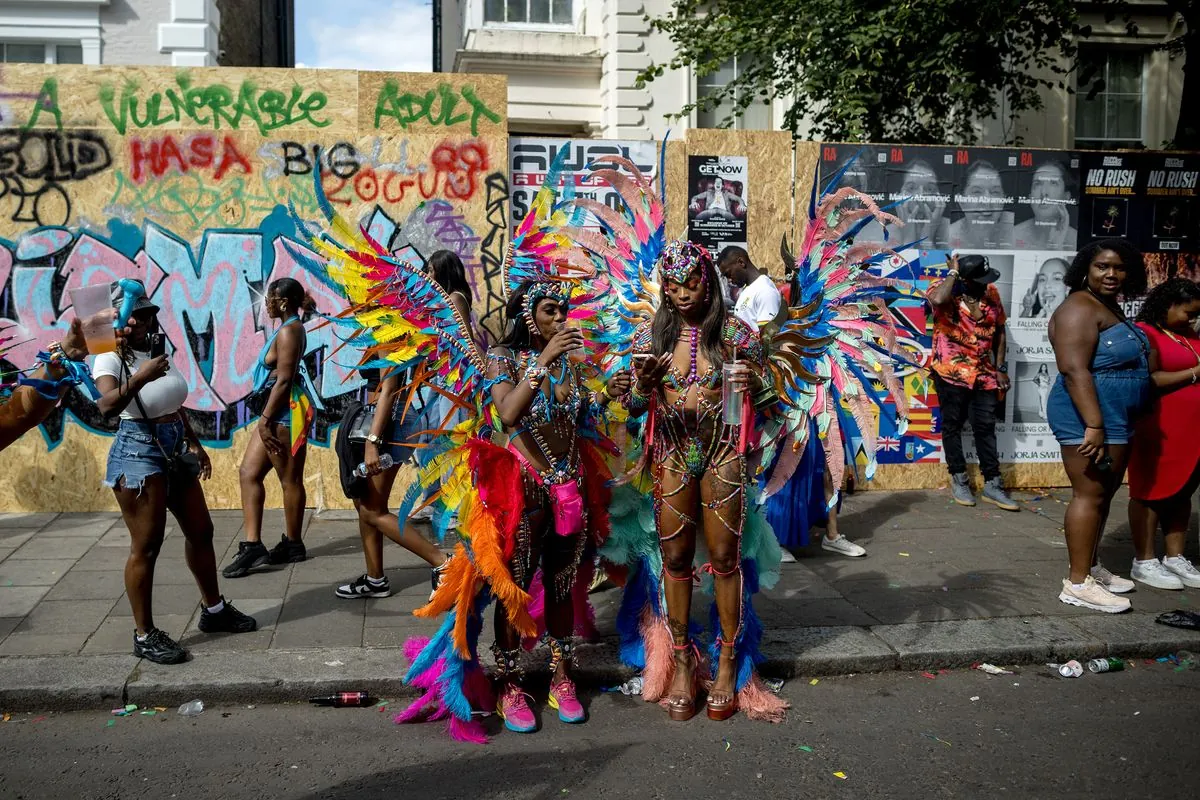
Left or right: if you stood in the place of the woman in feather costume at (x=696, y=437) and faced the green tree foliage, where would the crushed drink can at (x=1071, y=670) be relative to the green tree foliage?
right

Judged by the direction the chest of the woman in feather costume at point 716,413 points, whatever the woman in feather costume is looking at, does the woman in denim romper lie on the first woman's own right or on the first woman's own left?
on the first woman's own left

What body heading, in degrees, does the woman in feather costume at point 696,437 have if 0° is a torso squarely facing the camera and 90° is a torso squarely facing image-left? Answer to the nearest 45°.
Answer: approximately 0°

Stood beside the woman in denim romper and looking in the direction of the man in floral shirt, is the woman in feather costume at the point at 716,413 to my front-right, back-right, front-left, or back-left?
back-left

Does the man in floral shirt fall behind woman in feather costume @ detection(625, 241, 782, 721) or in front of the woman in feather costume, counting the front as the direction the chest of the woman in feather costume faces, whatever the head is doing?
behind

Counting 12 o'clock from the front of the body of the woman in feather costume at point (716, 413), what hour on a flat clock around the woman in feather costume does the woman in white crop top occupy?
The woman in white crop top is roughly at 3 o'clock from the woman in feather costume.

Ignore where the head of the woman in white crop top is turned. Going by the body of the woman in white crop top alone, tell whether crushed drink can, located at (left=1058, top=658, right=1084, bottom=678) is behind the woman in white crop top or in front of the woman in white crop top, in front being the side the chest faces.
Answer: in front

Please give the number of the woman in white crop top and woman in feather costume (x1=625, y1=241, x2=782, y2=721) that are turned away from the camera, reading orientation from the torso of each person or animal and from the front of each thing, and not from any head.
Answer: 0

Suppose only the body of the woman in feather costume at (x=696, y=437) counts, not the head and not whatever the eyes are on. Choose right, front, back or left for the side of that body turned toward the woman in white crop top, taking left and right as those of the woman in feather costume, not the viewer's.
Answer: right

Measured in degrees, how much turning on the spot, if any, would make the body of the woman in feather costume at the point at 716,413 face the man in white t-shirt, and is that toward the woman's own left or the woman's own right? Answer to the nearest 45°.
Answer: approximately 180°
